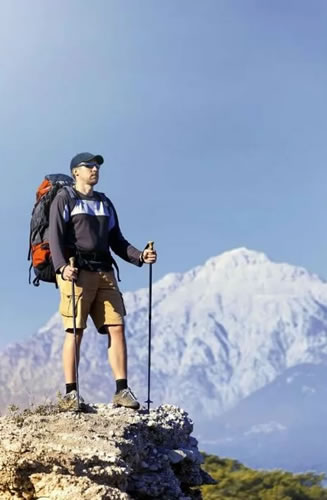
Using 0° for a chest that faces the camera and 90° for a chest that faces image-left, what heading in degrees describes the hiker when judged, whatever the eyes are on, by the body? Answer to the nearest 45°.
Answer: approximately 315°

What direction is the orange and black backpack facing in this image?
to the viewer's left
